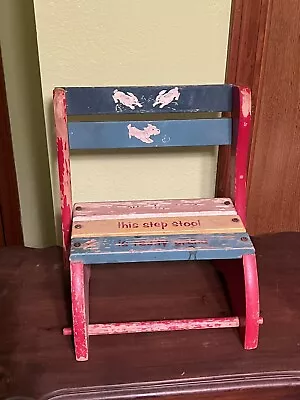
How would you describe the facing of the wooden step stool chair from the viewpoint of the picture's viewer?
facing the viewer

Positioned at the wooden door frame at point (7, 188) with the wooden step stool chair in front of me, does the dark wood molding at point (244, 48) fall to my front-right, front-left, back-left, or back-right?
front-left

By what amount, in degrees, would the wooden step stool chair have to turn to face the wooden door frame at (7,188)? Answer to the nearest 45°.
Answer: approximately 135° to its right

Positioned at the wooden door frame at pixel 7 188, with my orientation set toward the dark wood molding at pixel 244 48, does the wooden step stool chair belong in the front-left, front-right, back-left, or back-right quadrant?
front-right
